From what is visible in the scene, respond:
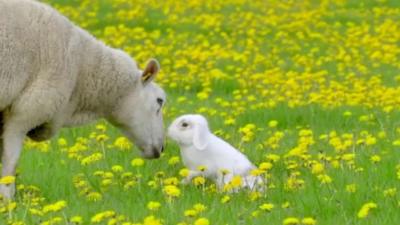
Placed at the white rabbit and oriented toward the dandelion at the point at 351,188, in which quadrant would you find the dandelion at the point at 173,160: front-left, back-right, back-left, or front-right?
back-left

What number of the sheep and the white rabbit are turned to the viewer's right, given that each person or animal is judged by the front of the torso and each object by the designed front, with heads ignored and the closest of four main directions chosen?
1

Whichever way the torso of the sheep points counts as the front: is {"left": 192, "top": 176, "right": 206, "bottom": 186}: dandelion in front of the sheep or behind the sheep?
in front

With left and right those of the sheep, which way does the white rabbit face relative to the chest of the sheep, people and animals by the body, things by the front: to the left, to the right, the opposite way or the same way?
the opposite way

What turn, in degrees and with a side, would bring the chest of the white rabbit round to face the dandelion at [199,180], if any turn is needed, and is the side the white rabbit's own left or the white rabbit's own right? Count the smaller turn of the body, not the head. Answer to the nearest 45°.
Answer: approximately 90° to the white rabbit's own left

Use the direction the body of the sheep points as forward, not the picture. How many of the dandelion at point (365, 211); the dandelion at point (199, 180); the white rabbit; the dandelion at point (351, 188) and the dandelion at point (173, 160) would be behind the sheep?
0

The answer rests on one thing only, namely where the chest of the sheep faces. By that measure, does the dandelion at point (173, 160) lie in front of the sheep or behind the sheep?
in front

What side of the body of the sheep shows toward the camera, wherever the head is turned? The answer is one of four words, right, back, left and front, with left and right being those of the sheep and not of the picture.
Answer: right

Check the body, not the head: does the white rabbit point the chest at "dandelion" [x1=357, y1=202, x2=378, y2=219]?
no

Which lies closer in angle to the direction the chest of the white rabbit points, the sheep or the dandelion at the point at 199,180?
the sheep

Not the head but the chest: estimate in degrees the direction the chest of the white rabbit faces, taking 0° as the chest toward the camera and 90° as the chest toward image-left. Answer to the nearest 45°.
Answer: approximately 90°
